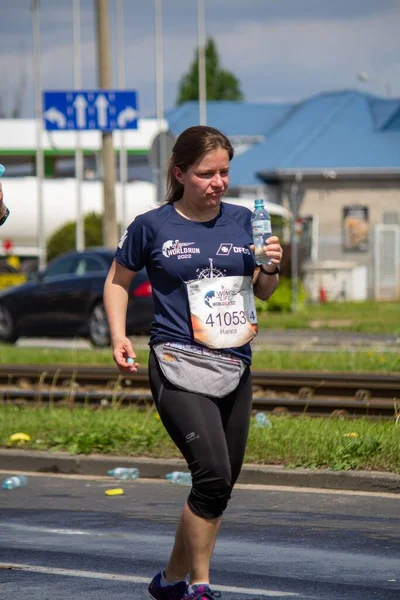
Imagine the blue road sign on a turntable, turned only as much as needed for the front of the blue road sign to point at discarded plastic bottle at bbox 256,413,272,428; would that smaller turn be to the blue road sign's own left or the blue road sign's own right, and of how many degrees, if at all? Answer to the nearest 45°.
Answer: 0° — it already faces it

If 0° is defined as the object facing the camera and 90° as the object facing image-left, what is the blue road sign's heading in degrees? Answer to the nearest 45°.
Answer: approximately 0°

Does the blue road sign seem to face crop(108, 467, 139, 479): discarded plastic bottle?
yes

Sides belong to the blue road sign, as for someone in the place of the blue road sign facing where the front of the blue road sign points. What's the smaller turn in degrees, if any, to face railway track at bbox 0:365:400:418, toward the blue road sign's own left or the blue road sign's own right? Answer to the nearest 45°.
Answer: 0° — it already faces it

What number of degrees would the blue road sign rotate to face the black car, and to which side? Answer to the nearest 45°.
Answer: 0° — it already faces it

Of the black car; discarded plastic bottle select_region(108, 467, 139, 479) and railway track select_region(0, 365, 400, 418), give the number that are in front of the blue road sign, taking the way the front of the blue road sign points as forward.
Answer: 3

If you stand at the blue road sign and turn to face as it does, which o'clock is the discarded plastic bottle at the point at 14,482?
The discarded plastic bottle is roughly at 12 o'clock from the blue road sign.

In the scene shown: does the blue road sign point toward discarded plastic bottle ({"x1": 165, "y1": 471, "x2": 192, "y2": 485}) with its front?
yes
